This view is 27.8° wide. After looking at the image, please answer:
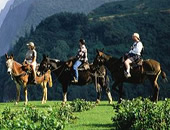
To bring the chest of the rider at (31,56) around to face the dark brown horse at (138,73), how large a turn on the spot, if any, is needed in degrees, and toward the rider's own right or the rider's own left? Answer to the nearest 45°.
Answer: approximately 135° to the rider's own left

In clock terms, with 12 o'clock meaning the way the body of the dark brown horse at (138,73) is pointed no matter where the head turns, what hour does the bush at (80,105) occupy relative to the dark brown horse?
The bush is roughly at 11 o'clock from the dark brown horse.

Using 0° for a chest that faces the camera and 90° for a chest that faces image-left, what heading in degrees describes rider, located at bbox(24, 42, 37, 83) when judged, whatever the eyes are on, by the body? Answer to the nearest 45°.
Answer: approximately 45°

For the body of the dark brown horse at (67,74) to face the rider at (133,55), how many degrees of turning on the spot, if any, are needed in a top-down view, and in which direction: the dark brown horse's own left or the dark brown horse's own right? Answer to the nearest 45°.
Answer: approximately 135° to the dark brown horse's own left

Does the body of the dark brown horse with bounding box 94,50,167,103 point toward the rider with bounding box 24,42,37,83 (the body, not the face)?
yes

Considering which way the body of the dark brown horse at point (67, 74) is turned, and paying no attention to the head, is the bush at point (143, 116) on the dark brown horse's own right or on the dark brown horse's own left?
on the dark brown horse's own left

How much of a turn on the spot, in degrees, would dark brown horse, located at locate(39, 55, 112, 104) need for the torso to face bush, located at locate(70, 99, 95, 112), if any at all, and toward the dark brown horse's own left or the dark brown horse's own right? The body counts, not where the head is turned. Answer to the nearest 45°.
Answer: approximately 90° to the dark brown horse's own left

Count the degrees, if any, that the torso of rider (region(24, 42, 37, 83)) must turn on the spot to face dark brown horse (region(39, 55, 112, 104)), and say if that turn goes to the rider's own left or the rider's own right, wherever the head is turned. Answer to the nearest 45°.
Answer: approximately 135° to the rider's own left

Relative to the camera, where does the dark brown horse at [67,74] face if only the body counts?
to the viewer's left

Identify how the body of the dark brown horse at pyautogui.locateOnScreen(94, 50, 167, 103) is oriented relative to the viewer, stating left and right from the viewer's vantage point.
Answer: facing to the left of the viewer

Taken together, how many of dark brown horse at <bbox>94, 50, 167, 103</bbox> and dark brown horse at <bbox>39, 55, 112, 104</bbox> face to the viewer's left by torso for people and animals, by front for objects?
2
